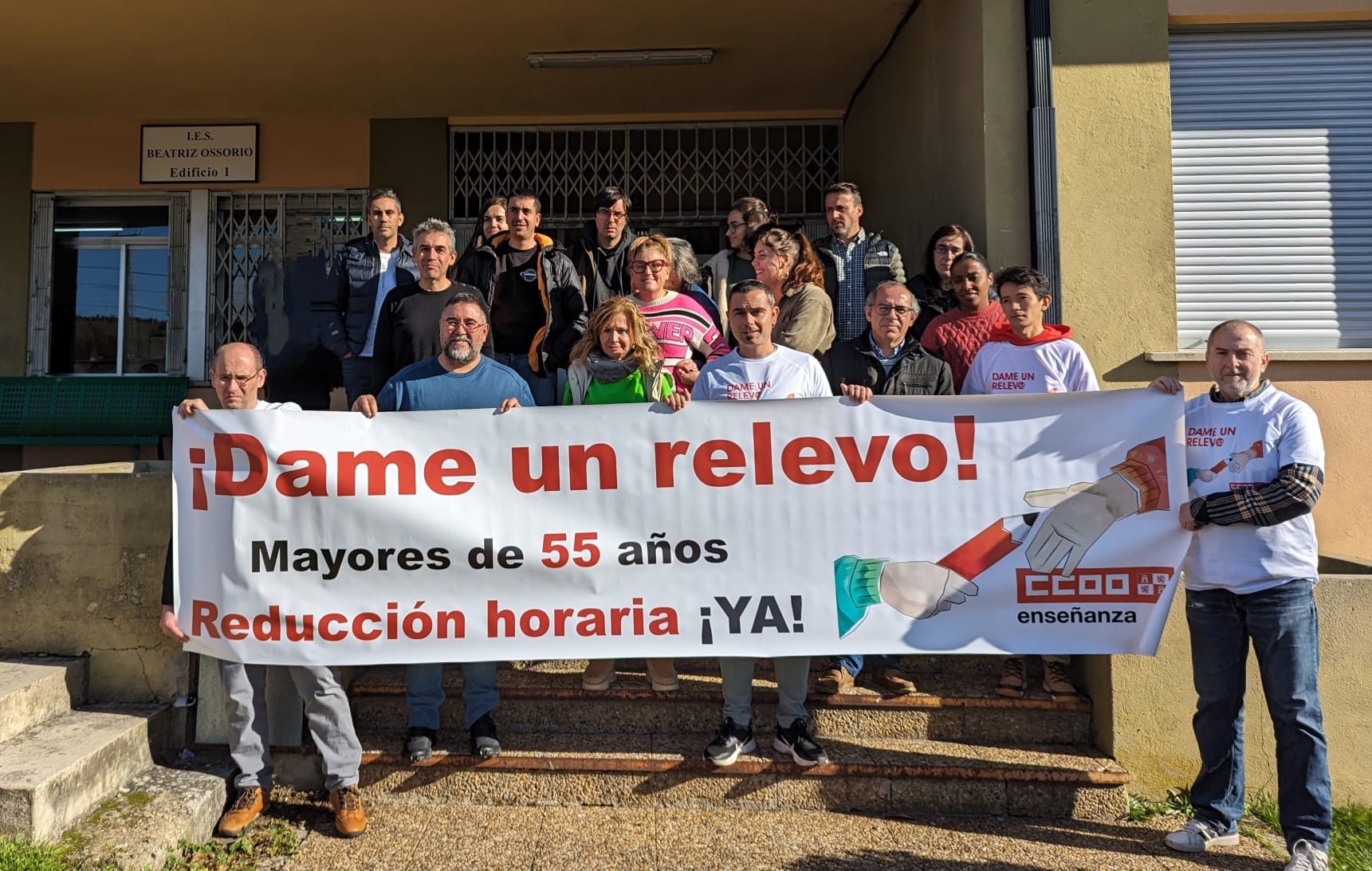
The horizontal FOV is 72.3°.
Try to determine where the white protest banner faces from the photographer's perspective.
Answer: facing the viewer

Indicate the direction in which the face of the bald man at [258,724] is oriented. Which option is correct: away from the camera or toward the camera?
toward the camera

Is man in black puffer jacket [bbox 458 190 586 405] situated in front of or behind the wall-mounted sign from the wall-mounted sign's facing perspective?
in front

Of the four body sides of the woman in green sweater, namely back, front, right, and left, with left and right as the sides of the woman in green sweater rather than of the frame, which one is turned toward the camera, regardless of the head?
front

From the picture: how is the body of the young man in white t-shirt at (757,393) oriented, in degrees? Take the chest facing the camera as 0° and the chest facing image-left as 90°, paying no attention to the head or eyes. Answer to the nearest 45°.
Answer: approximately 0°

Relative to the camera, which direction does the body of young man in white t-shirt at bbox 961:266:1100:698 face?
toward the camera

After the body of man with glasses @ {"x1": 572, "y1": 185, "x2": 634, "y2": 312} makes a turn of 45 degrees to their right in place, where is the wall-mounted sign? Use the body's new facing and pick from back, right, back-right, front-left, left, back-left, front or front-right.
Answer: right

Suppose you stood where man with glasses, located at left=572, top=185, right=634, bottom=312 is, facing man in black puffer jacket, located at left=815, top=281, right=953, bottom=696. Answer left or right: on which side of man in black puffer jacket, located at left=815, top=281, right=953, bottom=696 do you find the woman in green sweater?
right

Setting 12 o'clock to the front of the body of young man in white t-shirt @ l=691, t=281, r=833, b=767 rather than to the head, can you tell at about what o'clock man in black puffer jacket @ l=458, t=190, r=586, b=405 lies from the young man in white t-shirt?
The man in black puffer jacket is roughly at 4 o'clock from the young man in white t-shirt.

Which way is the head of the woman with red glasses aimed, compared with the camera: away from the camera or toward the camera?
toward the camera

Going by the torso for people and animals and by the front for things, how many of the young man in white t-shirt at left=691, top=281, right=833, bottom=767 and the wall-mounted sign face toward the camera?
2

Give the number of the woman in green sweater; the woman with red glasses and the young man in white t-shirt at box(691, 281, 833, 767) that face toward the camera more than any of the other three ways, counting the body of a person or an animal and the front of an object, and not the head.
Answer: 3

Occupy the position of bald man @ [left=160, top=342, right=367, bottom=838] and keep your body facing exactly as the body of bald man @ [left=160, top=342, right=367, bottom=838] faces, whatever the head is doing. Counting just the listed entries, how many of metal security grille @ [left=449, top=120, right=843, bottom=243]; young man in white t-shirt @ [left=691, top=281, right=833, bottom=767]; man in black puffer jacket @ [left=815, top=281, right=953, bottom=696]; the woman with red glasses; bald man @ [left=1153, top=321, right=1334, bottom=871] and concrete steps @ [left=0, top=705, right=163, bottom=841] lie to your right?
1

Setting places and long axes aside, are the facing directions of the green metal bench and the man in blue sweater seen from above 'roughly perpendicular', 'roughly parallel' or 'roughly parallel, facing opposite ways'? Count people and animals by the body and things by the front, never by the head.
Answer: roughly parallel

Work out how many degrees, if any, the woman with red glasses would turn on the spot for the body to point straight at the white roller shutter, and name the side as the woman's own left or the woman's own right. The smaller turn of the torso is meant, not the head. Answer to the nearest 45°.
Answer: approximately 90° to the woman's own left

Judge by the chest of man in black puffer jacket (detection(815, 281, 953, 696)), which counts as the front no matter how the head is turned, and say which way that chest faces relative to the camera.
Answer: toward the camera

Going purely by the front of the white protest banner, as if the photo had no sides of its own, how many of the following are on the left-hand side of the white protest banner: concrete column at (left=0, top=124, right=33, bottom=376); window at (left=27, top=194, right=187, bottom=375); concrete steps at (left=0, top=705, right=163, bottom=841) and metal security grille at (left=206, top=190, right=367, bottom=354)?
0

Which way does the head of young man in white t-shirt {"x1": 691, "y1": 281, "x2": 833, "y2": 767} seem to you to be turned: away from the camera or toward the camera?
toward the camera

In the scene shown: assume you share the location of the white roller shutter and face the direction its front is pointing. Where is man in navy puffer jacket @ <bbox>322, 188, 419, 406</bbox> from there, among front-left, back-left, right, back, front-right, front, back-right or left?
front-right

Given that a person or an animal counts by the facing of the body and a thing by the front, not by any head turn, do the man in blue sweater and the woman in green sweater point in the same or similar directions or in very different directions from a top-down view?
same or similar directions
